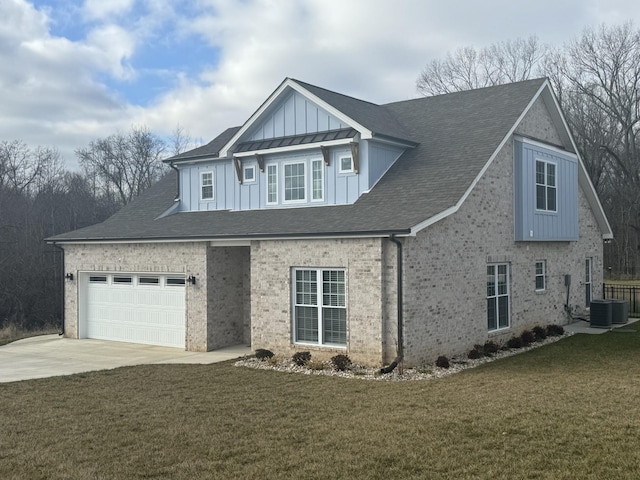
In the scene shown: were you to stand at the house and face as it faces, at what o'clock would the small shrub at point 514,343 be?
The small shrub is roughly at 8 o'clock from the house.

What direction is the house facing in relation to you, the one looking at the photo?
facing the viewer and to the left of the viewer

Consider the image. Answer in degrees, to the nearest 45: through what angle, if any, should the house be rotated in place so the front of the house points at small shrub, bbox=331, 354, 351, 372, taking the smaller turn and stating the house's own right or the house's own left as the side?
approximately 45° to the house's own left

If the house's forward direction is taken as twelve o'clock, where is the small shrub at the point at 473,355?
The small shrub is roughly at 9 o'clock from the house.

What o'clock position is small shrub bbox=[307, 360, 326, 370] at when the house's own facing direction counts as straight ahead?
The small shrub is roughly at 11 o'clock from the house.
